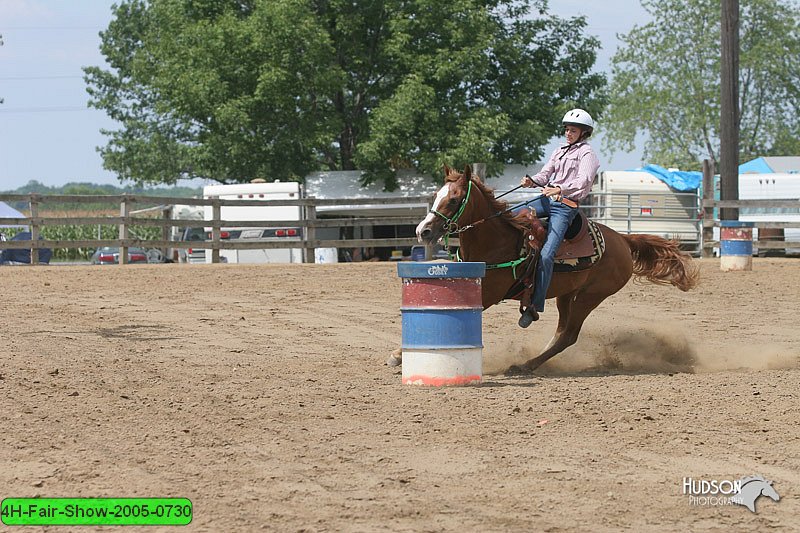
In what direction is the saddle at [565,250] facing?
to the viewer's left

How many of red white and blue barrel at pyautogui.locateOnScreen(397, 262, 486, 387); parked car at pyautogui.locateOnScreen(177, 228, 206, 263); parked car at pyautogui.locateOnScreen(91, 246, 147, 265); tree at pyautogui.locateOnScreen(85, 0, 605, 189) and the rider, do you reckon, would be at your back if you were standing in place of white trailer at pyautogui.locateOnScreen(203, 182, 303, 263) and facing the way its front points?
2

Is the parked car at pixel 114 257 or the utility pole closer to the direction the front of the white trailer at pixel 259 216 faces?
the parked car

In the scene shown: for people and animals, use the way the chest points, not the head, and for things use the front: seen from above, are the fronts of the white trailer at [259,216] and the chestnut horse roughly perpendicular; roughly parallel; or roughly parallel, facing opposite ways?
roughly perpendicular

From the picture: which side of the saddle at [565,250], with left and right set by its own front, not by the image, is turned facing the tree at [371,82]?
right

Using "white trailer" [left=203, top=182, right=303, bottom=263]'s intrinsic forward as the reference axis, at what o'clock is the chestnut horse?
The chestnut horse is roughly at 6 o'clock from the white trailer.

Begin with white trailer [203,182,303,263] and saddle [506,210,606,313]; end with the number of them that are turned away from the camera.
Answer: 1

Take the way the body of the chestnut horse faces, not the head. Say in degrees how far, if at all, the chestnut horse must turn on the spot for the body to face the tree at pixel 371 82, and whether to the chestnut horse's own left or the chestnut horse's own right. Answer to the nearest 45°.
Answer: approximately 90° to the chestnut horse's own right

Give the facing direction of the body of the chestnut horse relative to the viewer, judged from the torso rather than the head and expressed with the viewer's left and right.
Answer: facing to the left of the viewer

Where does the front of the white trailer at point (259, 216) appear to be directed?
away from the camera

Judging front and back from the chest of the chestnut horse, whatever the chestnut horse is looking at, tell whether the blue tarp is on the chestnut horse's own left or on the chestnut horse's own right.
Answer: on the chestnut horse's own right

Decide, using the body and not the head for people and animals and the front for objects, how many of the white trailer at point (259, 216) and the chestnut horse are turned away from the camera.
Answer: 1

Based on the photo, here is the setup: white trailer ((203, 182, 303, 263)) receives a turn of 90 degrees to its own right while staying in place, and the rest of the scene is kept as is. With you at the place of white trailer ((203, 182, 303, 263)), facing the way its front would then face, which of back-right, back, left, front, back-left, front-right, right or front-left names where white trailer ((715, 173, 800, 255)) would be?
front

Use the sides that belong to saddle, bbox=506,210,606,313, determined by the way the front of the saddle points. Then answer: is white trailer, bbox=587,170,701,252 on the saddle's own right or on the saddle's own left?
on the saddle's own right
